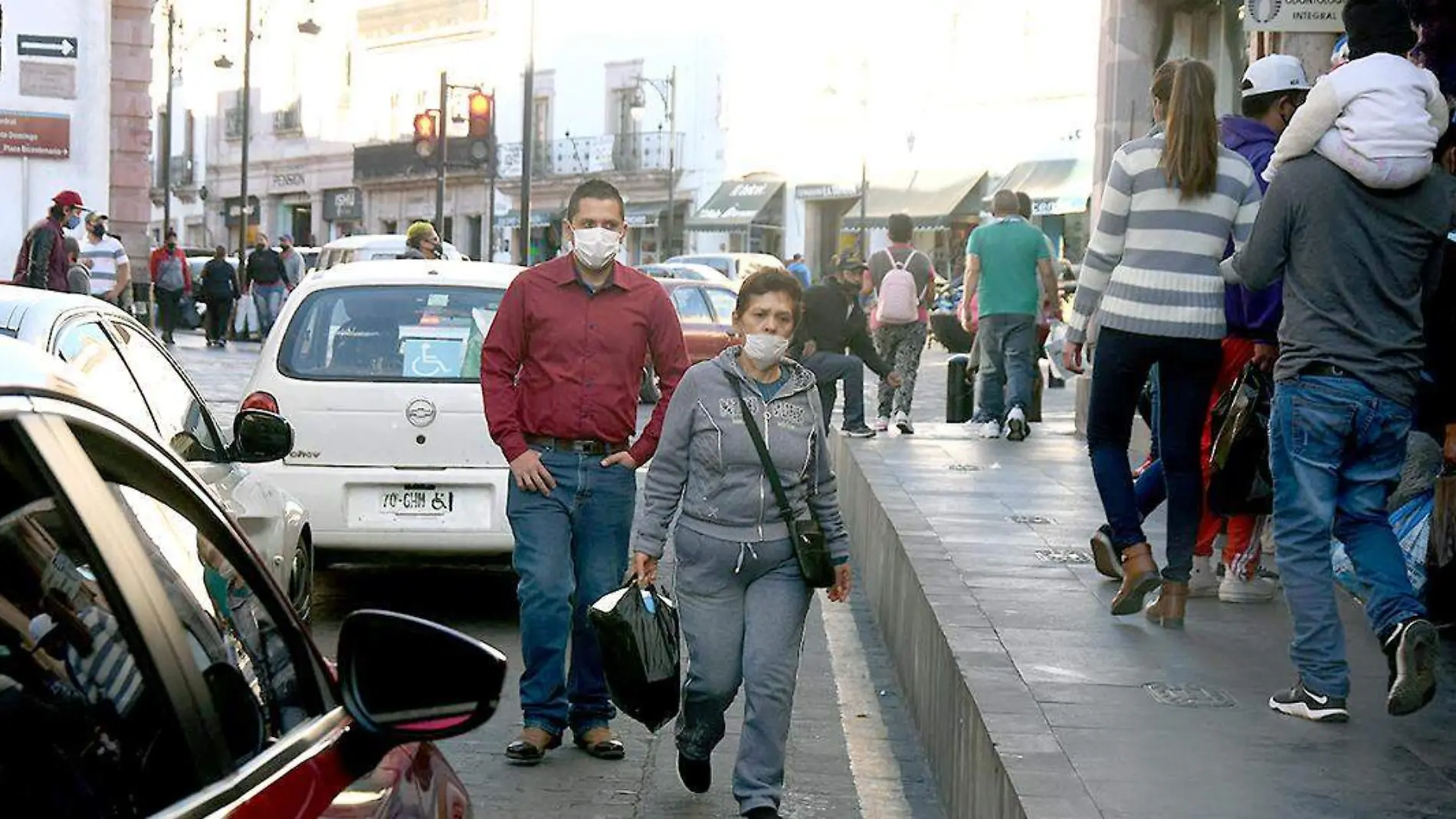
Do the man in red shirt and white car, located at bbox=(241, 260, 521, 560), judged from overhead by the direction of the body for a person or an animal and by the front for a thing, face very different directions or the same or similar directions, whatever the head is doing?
very different directions

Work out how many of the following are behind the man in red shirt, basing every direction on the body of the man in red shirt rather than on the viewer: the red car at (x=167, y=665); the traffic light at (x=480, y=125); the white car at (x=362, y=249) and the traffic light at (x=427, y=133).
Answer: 3

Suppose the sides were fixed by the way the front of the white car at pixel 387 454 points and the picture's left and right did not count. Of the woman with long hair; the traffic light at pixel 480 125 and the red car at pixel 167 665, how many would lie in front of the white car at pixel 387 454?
1

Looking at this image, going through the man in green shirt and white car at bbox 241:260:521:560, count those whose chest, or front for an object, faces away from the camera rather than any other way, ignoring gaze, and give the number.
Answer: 2

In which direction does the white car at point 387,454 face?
away from the camera

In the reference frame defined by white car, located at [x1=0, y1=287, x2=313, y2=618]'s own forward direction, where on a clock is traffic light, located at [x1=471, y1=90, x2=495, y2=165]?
The traffic light is roughly at 11 o'clock from the white car.

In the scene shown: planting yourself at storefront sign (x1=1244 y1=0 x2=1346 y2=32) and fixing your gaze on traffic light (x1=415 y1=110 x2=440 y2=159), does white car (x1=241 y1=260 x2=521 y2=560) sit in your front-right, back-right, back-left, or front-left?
front-left

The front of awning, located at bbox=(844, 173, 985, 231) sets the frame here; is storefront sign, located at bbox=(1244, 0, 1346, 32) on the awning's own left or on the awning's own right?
on the awning's own left

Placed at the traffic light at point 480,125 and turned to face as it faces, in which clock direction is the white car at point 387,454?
The white car is roughly at 12 o'clock from the traffic light.

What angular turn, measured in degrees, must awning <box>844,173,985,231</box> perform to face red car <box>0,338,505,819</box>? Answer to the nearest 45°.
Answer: approximately 45° to its left

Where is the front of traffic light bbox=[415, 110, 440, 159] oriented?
toward the camera

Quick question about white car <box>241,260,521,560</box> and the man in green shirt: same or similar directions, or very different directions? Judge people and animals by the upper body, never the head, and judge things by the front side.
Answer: same or similar directions

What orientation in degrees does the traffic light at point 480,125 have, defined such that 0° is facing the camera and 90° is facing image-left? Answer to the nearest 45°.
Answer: approximately 0°

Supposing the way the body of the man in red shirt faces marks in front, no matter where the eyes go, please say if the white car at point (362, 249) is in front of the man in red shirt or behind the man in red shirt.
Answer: behind
